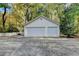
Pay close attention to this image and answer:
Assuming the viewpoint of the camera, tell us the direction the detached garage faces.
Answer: facing the viewer

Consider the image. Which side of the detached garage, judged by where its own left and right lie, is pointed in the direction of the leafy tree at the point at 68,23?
left
